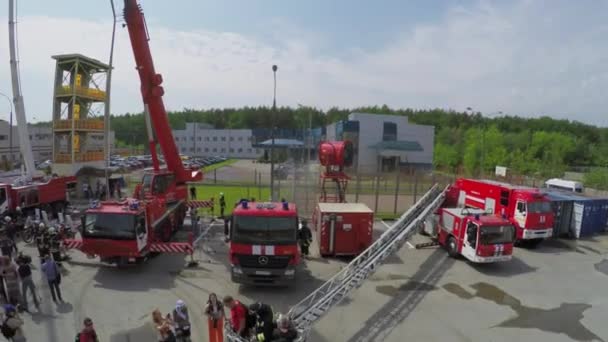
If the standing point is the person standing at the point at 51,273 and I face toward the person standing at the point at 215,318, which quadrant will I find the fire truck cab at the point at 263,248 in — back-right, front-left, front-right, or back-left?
front-left

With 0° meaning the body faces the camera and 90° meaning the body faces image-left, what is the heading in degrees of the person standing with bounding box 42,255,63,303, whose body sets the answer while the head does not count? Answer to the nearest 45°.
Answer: approximately 180°

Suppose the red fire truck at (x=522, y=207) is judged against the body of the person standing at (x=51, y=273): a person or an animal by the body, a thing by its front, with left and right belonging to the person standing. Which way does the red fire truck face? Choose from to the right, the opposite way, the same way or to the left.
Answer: the opposite way

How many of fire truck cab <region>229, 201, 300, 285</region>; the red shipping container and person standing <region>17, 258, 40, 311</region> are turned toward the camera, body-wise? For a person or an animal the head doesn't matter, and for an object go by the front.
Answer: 2

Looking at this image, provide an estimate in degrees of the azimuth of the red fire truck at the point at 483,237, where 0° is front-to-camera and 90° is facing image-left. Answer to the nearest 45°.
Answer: approximately 315°

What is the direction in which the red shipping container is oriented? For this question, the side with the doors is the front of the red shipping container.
toward the camera

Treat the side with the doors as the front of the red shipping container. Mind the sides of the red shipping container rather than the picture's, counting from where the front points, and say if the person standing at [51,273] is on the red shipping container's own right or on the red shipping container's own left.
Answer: on the red shipping container's own right

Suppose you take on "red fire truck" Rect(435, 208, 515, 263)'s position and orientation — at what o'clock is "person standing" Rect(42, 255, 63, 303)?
The person standing is roughly at 3 o'clock from the red fire truck.

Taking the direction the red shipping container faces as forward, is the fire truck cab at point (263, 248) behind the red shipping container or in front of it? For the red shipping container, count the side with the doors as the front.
in front

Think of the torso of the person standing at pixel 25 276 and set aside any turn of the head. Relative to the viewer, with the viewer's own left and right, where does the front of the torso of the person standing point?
facing away from the viewer

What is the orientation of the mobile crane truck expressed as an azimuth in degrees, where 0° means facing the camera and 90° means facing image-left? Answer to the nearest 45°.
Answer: approximately 45°

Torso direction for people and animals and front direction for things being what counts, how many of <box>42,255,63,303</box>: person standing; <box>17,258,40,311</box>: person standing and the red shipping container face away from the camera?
2

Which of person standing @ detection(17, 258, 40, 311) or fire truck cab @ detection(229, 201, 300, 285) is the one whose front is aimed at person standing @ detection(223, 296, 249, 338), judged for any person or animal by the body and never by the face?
the fire truck cab

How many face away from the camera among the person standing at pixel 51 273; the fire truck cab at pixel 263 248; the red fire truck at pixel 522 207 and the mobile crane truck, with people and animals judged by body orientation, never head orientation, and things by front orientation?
1

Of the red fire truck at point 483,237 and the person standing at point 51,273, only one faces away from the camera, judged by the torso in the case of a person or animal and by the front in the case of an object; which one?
the person standing

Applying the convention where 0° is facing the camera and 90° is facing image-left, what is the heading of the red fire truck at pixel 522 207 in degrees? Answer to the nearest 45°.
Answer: approximately 315°

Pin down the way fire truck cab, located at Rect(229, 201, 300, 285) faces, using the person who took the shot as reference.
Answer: facing the viewer

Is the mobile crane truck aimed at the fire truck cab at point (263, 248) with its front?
no
